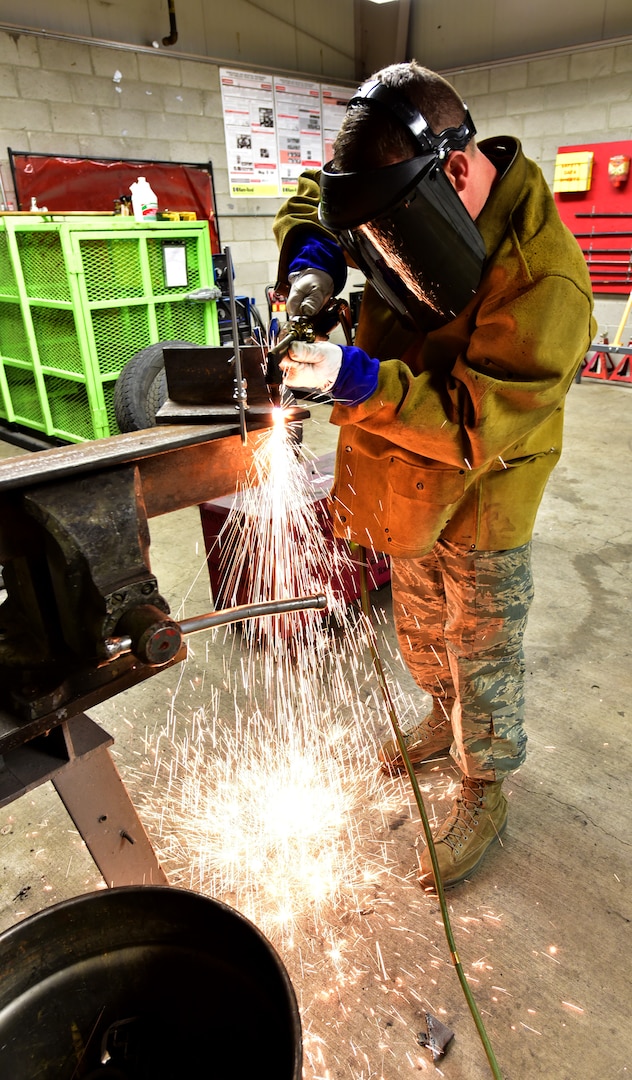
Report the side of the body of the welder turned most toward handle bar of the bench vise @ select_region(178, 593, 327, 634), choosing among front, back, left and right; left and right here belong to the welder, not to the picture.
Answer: front

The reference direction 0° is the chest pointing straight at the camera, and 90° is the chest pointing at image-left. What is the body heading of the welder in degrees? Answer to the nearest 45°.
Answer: approximately 45°

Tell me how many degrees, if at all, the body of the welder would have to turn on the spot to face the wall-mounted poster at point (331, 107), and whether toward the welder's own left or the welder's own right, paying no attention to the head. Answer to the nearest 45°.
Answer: approximately 135° to the welder's own right

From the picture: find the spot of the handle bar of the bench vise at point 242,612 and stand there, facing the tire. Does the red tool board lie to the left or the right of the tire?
right

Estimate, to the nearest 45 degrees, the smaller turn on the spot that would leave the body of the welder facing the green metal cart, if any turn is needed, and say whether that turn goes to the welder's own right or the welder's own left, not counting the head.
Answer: approximately 90° to the welder's own right

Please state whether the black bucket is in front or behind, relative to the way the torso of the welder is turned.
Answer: in front
